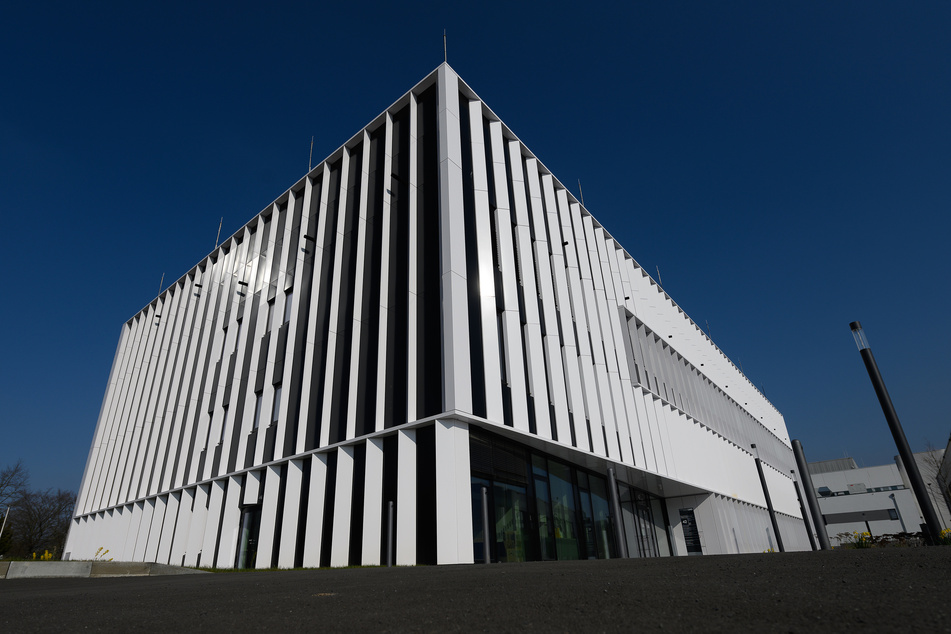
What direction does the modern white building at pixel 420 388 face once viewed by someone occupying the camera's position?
facing the viewer and to the right of the viewer

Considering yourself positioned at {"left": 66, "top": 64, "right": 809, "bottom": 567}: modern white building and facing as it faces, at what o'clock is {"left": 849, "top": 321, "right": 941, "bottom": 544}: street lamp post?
The street lamp post is roughly at 12 o'clock from the modern white building.
